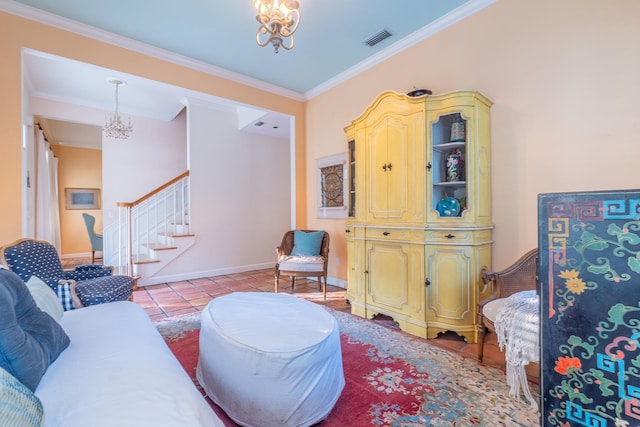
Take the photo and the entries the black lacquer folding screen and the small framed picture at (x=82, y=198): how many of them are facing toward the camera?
2

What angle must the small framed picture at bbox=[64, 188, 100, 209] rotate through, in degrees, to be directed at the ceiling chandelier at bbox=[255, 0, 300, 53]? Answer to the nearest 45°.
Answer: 0° — it already faces it

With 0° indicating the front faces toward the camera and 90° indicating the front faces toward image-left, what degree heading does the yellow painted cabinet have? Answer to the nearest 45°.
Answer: approximately 45°

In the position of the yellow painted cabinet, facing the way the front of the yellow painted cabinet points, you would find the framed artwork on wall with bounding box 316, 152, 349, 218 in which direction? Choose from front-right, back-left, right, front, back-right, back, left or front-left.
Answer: right

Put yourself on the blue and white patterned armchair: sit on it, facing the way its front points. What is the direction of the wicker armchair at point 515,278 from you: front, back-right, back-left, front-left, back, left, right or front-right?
front

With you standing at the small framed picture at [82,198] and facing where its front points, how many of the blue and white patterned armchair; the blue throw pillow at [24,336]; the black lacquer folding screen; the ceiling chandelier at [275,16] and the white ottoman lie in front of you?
5

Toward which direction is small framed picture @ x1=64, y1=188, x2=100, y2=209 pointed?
toward the camera

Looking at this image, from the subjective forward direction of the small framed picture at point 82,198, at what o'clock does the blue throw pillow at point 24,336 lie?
The blue throw pillow is roughly at 12 o'clock from the small framed picture.

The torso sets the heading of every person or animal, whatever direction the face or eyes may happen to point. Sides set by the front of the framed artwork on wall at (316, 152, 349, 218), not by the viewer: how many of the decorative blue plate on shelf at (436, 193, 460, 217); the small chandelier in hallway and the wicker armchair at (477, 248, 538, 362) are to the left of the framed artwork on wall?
2

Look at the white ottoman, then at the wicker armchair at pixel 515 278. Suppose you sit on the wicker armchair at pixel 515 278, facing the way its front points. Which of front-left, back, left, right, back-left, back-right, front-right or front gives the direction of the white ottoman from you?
front

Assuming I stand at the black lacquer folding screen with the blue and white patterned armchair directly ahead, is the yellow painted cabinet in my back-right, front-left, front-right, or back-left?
front-right

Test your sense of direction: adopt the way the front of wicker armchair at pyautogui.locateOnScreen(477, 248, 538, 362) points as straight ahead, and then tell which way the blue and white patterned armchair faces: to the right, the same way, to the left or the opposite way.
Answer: the opposite way

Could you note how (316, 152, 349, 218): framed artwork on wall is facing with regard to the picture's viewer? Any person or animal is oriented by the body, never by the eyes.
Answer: facing the viewer and to the left of the viewer

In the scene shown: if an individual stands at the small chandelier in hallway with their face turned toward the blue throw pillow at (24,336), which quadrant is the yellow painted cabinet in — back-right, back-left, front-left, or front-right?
front-left

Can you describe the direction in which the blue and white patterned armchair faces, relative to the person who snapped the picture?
facing the viewer and to the right of the viewer

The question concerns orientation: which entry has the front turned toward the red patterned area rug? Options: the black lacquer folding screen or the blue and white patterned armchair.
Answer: the blue and white patterned armchair

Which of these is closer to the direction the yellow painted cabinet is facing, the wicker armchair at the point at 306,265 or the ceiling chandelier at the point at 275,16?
the ceiling chandelier
